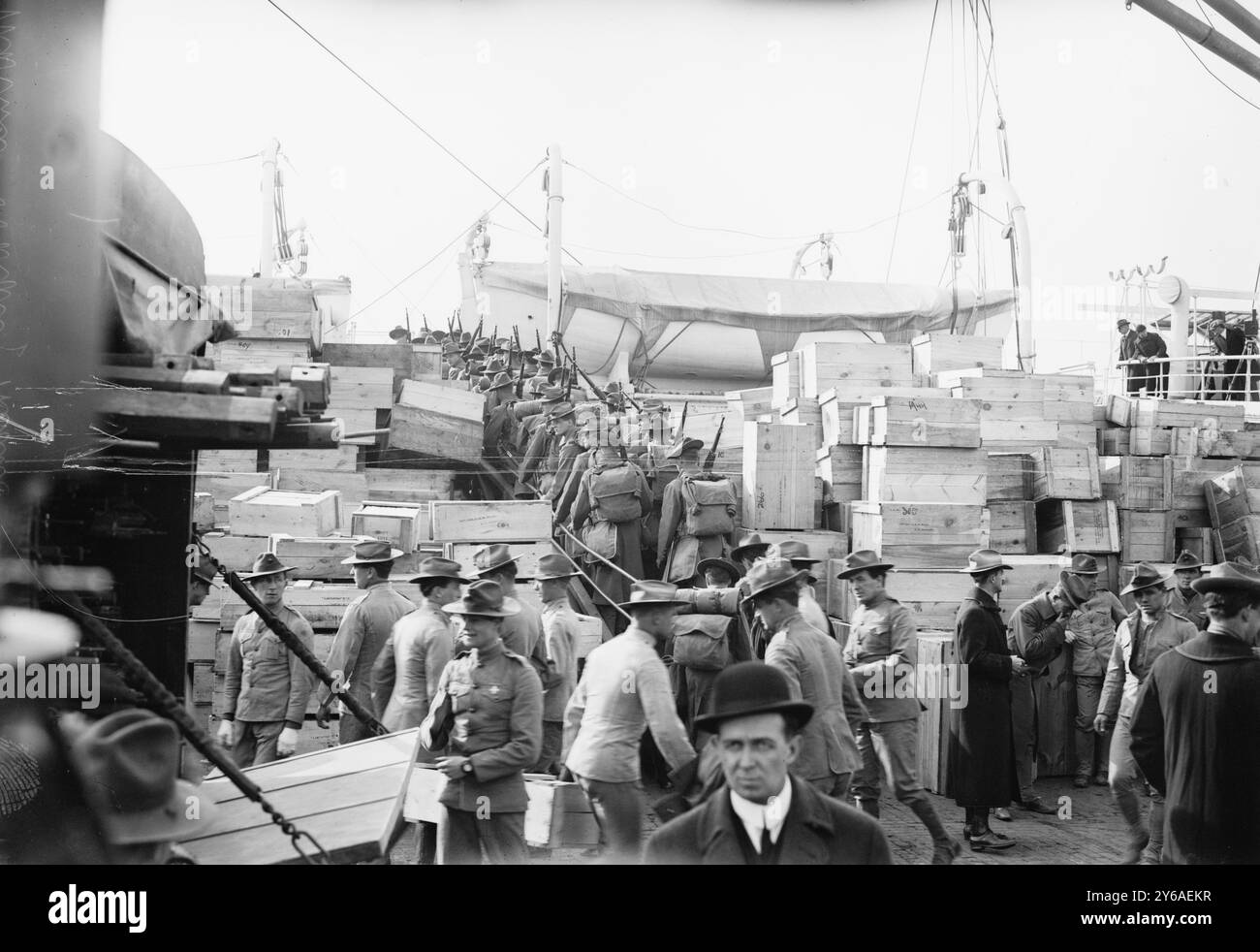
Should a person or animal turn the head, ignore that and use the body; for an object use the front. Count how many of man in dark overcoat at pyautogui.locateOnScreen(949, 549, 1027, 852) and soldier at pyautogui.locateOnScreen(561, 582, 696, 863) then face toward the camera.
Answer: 0

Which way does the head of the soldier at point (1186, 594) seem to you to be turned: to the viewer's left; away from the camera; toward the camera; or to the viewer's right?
toward the camera

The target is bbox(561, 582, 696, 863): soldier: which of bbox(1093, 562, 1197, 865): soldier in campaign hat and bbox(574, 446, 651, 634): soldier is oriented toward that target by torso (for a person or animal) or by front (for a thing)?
the soldier in campaign hat

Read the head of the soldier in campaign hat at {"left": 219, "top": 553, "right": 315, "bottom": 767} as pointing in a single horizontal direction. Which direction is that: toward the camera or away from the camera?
toward the camera

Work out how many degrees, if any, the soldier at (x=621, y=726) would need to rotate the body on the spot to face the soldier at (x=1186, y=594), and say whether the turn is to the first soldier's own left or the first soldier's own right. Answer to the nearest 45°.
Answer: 0° — they already face them

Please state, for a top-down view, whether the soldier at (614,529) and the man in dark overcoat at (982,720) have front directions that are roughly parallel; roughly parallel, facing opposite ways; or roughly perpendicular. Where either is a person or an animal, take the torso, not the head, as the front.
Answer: roughly perpendicular

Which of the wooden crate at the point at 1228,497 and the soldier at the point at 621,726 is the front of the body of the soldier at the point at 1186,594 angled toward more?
the soldier

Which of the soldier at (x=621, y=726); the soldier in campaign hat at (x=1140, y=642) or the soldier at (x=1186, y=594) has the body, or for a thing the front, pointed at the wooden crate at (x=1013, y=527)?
the soldier at (x=621, y=726)

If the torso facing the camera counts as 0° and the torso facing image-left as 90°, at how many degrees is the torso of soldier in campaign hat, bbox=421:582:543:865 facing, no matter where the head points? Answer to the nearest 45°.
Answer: approximately 45°

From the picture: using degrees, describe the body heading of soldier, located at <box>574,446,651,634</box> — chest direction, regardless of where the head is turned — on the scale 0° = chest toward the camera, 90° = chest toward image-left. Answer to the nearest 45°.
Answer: approximately 180°

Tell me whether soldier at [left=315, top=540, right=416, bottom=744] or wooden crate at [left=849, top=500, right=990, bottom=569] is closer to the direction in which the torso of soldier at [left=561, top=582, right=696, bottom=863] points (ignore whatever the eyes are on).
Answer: the wooden crate

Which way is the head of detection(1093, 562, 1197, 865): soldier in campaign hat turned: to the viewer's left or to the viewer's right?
to the viewer's left

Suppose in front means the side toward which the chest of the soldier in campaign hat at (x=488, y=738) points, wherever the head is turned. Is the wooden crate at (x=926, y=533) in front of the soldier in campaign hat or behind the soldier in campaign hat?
behind

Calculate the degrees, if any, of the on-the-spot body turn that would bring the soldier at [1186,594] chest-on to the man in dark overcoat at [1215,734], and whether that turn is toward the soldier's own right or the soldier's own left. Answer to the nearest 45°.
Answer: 0° — they already face them

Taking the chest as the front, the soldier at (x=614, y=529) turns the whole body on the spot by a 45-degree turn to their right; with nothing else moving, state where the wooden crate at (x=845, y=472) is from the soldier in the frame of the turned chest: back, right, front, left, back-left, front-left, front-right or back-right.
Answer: front-right

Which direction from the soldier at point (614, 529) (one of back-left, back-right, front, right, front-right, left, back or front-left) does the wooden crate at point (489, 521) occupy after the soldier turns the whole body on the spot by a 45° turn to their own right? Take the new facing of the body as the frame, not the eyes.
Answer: back

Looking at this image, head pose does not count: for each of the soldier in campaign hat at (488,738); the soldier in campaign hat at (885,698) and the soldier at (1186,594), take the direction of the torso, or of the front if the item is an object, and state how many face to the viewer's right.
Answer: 0
